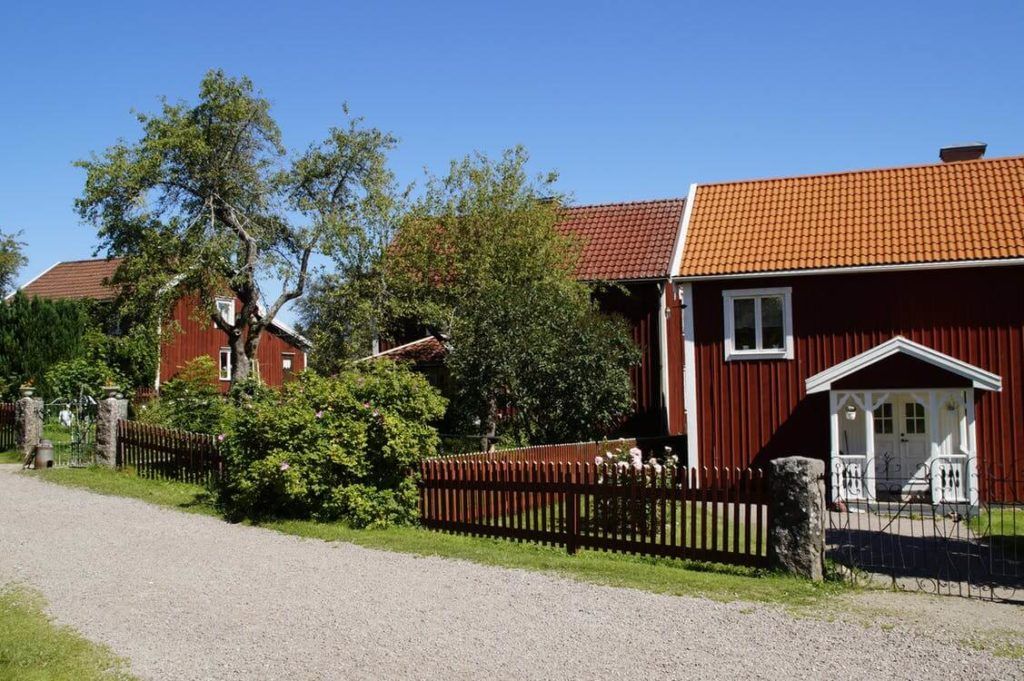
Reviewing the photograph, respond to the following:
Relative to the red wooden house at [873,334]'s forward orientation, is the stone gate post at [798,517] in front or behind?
in front

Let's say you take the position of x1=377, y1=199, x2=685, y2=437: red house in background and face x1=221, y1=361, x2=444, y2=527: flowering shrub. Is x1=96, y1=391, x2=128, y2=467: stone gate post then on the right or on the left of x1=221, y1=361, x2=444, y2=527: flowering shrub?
right

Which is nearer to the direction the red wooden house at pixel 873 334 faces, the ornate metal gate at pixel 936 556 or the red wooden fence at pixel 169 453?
the ornate metal gate

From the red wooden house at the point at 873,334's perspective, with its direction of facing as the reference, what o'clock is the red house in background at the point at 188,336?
The red house in background is roughly at 4 o'clock from the red wooden house.

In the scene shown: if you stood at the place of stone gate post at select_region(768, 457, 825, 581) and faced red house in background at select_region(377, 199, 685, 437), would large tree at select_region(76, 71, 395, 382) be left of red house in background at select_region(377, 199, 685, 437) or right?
left

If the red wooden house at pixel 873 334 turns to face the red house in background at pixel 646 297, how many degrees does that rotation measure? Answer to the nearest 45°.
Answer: approximately 135° to its right

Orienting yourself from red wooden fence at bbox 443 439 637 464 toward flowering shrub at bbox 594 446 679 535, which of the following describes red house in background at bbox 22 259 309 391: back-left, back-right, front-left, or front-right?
back-right

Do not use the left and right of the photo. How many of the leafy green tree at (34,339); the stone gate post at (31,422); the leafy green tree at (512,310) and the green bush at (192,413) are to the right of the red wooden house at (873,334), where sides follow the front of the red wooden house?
4

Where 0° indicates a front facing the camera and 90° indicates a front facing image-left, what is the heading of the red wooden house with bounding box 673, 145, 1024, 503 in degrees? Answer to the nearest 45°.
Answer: approximately 0°

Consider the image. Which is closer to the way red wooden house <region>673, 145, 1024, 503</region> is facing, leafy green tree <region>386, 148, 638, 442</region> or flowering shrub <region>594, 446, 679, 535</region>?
the flowering shrub

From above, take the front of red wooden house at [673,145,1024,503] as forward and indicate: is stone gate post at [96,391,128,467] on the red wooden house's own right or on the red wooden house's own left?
on the red wooden house's own right

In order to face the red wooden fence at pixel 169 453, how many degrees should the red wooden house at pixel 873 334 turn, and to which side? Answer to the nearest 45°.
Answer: approximately 45° to its right

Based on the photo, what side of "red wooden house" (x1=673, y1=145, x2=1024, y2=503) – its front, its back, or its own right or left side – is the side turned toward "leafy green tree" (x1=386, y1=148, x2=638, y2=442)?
right

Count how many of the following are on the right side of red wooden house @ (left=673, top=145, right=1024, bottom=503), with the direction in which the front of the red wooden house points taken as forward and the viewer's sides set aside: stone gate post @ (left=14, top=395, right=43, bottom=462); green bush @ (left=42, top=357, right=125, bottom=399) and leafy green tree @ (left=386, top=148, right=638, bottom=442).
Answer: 3
